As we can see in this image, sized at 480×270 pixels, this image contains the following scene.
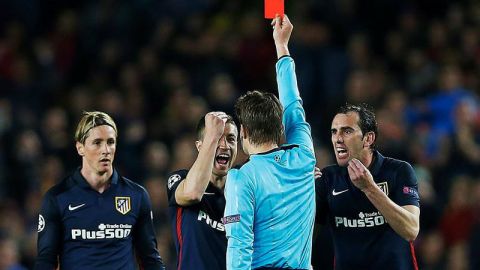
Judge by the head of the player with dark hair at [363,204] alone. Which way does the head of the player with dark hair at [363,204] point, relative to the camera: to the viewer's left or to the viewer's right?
to the viewer's left

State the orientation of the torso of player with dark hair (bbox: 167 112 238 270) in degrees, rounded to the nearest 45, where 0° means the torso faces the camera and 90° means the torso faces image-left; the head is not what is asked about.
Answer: approximately 315°

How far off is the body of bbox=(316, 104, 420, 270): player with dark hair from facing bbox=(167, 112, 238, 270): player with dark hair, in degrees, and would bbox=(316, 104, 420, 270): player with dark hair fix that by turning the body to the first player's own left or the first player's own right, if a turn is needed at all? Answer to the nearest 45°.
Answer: approximately 45° to the first player's own right

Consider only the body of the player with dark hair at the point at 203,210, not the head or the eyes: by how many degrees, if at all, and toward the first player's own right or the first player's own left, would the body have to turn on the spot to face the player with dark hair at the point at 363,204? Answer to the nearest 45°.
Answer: approximately 45° to the first player's own left

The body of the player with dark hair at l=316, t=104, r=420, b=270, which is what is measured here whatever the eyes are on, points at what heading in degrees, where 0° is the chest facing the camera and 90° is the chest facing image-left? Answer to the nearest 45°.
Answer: approximately 45°
